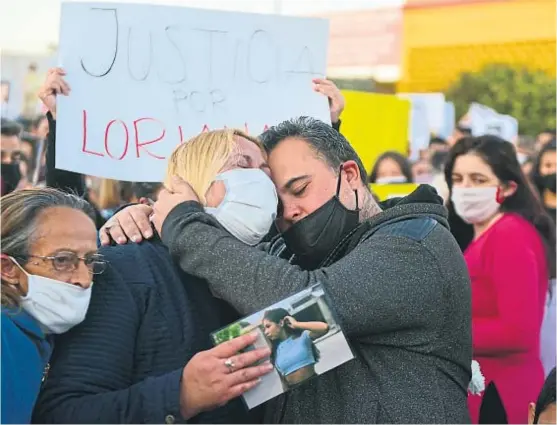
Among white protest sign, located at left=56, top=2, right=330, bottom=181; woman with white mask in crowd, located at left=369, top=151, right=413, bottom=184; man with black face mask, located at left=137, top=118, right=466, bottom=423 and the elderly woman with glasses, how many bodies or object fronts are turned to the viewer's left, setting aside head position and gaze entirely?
1

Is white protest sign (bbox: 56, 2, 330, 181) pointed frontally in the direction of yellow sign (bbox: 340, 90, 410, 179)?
no

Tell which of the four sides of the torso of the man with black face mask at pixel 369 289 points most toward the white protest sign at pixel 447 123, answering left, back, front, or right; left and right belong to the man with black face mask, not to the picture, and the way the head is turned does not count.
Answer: right

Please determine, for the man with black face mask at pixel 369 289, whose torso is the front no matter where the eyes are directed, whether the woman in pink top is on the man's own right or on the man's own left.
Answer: on the man's own right

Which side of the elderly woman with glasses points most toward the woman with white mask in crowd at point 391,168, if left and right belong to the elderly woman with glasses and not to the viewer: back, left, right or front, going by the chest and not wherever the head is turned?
left

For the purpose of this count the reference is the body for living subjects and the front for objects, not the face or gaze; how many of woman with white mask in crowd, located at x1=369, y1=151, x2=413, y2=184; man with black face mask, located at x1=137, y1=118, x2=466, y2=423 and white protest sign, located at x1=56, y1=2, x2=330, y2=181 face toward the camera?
2

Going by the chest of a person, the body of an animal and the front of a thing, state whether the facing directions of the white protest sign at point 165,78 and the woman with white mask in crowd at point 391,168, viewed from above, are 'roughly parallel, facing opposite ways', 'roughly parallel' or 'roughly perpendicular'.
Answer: roughly parallel

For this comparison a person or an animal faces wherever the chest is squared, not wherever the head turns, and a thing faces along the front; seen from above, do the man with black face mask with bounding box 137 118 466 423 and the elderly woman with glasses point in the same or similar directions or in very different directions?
very different directions

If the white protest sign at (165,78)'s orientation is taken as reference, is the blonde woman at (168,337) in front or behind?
in front

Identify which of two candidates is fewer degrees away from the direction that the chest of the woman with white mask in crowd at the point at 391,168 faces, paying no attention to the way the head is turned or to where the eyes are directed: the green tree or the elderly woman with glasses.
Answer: the elderly woman with glasses

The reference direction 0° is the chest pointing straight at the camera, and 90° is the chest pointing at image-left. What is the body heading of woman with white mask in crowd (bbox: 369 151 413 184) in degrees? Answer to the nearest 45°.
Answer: approximately 0°

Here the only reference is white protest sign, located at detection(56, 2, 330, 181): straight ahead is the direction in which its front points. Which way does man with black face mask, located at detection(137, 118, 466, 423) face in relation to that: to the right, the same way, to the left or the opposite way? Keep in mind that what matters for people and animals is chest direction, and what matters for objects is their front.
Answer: to the right

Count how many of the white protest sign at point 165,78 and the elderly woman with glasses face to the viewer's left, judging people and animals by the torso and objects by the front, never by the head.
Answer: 0

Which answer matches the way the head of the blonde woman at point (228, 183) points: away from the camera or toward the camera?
toward the camera

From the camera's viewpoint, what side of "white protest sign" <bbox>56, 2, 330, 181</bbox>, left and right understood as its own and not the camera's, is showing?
front

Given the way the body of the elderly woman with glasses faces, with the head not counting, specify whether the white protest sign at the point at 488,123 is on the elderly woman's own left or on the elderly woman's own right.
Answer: on the elderly woman's own left

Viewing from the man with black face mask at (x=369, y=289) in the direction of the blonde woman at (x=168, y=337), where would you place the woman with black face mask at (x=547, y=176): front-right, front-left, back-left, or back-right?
back-right
